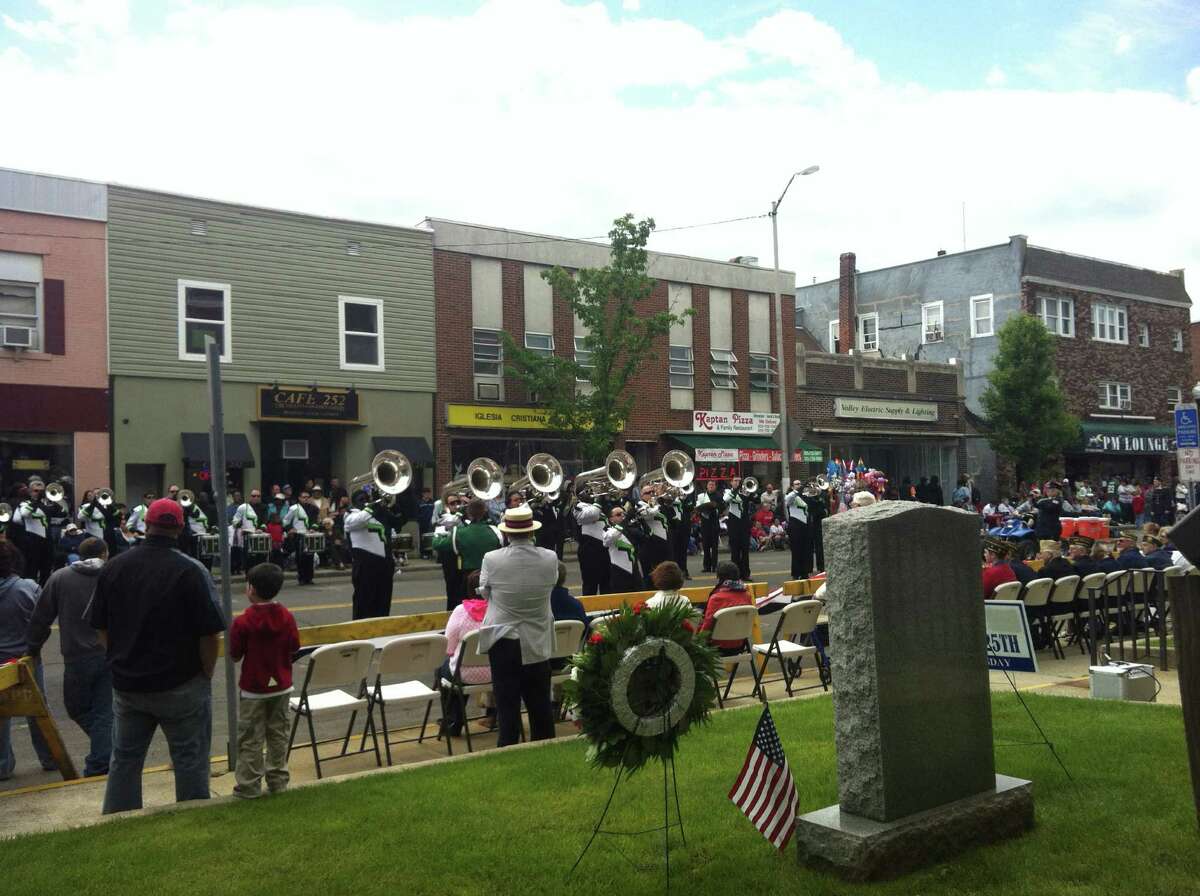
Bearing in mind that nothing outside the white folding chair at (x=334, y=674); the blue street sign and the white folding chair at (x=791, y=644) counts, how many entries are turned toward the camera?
1

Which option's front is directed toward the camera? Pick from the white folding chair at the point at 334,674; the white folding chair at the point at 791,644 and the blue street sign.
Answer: the blue street sign

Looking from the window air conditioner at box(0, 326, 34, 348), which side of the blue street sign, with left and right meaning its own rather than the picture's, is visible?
right

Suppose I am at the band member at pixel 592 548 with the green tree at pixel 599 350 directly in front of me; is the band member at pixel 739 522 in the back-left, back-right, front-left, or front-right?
front-right

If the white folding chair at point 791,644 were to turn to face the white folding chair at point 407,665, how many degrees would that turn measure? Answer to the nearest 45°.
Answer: approximately 90° to its left

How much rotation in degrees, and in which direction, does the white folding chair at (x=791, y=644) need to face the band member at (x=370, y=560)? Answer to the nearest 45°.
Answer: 0° — it already faces them

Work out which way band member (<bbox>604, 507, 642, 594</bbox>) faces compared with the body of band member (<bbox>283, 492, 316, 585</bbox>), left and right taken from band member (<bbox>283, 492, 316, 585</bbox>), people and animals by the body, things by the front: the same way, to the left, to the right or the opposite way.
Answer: the same way

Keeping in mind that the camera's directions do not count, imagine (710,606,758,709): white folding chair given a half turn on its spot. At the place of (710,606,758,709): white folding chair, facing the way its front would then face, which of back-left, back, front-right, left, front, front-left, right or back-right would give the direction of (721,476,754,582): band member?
back-left

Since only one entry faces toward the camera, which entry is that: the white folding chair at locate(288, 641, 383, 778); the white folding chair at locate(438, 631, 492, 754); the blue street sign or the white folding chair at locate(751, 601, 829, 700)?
the blue street sign

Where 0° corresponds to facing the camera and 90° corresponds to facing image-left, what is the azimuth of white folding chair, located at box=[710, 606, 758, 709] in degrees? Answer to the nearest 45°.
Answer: approximately 135°

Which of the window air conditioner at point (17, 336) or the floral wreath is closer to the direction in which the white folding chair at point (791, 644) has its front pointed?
the window air conditioner

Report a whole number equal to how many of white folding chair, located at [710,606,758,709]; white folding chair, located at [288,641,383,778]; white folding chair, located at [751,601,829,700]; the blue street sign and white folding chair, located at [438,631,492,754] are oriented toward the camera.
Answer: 1

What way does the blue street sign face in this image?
toward the camera

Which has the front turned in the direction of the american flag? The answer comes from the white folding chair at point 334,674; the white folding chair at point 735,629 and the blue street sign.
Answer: the blue street sign

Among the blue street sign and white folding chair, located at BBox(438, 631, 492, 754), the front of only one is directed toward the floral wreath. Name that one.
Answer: the blue street sign

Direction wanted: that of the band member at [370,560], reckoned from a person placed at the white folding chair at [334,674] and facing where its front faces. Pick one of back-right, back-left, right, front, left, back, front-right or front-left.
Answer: front-right

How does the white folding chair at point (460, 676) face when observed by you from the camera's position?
facing away from the viewer and to the left of the viewer

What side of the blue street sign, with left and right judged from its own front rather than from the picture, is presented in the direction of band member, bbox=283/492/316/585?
right

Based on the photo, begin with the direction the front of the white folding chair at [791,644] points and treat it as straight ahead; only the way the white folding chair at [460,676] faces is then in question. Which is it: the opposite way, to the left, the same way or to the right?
the same way

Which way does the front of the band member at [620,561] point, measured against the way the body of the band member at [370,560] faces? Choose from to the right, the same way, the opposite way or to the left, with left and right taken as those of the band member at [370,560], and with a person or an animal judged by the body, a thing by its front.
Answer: the same way

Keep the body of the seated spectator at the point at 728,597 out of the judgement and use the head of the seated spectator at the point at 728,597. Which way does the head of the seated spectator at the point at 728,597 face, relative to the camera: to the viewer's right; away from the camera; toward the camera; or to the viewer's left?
away from the camera

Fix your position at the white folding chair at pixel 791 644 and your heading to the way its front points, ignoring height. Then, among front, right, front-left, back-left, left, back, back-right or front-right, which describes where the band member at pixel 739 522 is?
front-right
